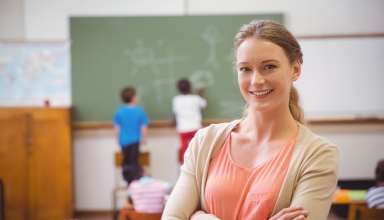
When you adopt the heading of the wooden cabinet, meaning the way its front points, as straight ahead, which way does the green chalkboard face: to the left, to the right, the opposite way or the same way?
the same way

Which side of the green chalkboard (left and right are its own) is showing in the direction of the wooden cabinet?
right

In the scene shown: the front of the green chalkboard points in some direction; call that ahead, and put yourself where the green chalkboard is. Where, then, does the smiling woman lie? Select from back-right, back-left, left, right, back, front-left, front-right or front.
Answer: front

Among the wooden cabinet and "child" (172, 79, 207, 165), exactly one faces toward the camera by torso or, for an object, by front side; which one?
the wooden cabinet

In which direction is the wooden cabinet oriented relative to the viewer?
toward the camera

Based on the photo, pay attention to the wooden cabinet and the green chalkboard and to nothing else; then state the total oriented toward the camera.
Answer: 2

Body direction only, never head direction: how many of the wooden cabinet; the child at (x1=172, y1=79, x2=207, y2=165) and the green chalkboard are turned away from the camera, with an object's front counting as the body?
1

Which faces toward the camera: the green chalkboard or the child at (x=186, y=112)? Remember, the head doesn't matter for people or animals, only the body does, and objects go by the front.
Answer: the green chalkboard

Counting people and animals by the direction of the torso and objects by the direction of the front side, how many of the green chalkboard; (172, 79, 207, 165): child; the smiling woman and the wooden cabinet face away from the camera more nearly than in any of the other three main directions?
1

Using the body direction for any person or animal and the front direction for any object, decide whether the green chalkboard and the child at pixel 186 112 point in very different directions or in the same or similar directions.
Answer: very different directions

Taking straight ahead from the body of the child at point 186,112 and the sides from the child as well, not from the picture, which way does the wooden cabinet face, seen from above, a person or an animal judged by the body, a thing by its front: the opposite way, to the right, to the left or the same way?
the opposite way

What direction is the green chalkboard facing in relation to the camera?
toward the camera

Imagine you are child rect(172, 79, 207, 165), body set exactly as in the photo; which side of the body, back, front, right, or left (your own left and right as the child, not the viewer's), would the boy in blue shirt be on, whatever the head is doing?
left

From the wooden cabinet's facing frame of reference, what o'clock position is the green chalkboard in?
The green chalkboard is roughly at 9 o'clock from the wooden cabinet.

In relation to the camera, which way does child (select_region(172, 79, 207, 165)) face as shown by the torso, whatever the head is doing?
away from the camera

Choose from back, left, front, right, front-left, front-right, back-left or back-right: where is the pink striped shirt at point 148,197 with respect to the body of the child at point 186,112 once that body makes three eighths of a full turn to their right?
front-right

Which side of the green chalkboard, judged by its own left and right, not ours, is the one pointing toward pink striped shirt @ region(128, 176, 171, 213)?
front

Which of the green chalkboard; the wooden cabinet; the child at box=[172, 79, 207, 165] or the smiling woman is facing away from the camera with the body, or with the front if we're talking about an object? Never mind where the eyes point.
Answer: the child
